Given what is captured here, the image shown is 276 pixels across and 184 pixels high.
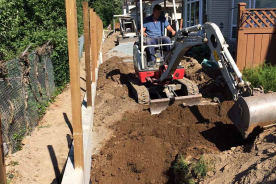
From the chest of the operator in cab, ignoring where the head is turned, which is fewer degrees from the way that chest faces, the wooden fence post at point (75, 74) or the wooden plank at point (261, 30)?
the wooden fence post

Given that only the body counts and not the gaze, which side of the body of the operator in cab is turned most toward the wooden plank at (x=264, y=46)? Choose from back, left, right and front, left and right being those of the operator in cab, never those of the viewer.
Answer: left

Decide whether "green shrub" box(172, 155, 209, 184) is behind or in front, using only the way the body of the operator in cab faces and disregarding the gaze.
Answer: in front

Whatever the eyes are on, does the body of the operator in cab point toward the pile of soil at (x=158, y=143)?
yes

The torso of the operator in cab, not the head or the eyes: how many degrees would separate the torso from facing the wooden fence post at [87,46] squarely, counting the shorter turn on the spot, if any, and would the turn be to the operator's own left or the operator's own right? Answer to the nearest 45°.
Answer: approximately 45° to the operator's own right

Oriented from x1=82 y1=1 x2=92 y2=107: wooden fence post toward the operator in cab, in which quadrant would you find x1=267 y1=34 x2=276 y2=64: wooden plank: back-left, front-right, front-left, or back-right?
front-right

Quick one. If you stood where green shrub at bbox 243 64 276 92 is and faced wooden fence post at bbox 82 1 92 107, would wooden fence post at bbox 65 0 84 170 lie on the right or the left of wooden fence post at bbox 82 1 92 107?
left

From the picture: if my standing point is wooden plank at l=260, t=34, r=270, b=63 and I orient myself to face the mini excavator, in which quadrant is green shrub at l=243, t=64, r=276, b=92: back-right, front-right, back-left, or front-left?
front-left

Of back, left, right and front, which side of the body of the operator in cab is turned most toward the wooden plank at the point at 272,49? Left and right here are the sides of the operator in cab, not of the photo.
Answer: left

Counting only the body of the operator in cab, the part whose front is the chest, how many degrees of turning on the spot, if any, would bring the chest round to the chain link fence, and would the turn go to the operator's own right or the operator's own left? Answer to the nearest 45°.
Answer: approximately 45° to the operator's own right

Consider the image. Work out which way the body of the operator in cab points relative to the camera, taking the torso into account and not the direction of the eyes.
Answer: toward the camera
